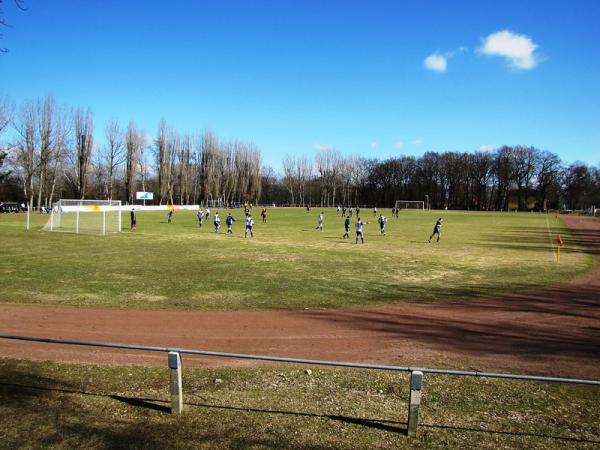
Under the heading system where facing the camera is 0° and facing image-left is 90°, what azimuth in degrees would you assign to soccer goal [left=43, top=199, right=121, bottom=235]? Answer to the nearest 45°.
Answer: approximately 225°

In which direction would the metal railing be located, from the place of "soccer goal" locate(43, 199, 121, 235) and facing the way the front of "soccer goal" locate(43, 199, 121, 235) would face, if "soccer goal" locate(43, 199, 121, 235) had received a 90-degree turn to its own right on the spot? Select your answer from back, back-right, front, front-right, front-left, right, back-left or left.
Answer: front-right
